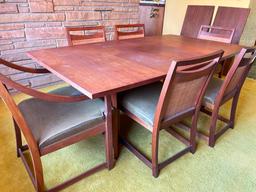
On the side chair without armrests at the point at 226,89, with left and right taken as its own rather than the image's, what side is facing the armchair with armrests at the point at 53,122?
left

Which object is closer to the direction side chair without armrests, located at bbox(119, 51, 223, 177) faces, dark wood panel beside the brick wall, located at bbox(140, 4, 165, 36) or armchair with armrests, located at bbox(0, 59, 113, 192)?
the dark wood panel beside the brick wall

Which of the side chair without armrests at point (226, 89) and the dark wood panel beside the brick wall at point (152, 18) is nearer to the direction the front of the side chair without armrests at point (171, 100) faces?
the dark wood panel beside the brick wall

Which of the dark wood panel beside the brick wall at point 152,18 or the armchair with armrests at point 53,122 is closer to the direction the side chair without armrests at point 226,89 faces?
the dark wood panel beside the brick wall

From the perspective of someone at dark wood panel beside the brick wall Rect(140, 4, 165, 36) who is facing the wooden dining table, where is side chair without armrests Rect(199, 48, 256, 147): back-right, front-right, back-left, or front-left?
front-left

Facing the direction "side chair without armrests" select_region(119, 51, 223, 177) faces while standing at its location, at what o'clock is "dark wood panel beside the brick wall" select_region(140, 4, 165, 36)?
The dark wood panel beside the brick wall is roughly at 1 o'clock from the side chair without armrests.

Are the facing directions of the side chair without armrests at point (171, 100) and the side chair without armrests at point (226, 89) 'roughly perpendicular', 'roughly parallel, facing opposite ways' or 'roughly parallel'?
roughly parallel

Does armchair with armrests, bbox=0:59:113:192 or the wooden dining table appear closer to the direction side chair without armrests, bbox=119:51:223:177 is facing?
the wooden dining table

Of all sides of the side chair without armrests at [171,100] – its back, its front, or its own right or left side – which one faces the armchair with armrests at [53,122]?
left

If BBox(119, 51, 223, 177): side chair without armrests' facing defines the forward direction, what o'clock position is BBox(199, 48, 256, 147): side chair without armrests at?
BBox(199, 48, 256, 147): side chair without armrests is roughly at 3 o'clock from BBox(119, 51, 223, 177): side chair without armrests.

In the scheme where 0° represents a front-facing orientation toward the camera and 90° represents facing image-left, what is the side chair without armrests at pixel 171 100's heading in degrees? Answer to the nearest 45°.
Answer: approximately 135°

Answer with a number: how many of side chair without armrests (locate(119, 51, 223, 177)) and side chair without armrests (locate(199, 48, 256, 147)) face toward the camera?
0

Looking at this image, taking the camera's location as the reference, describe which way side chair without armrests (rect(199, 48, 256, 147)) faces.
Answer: facing away from the viewer and to the left of the viewer

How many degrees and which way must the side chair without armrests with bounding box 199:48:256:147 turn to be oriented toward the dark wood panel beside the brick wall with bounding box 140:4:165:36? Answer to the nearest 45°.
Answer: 0° — it already faces it
